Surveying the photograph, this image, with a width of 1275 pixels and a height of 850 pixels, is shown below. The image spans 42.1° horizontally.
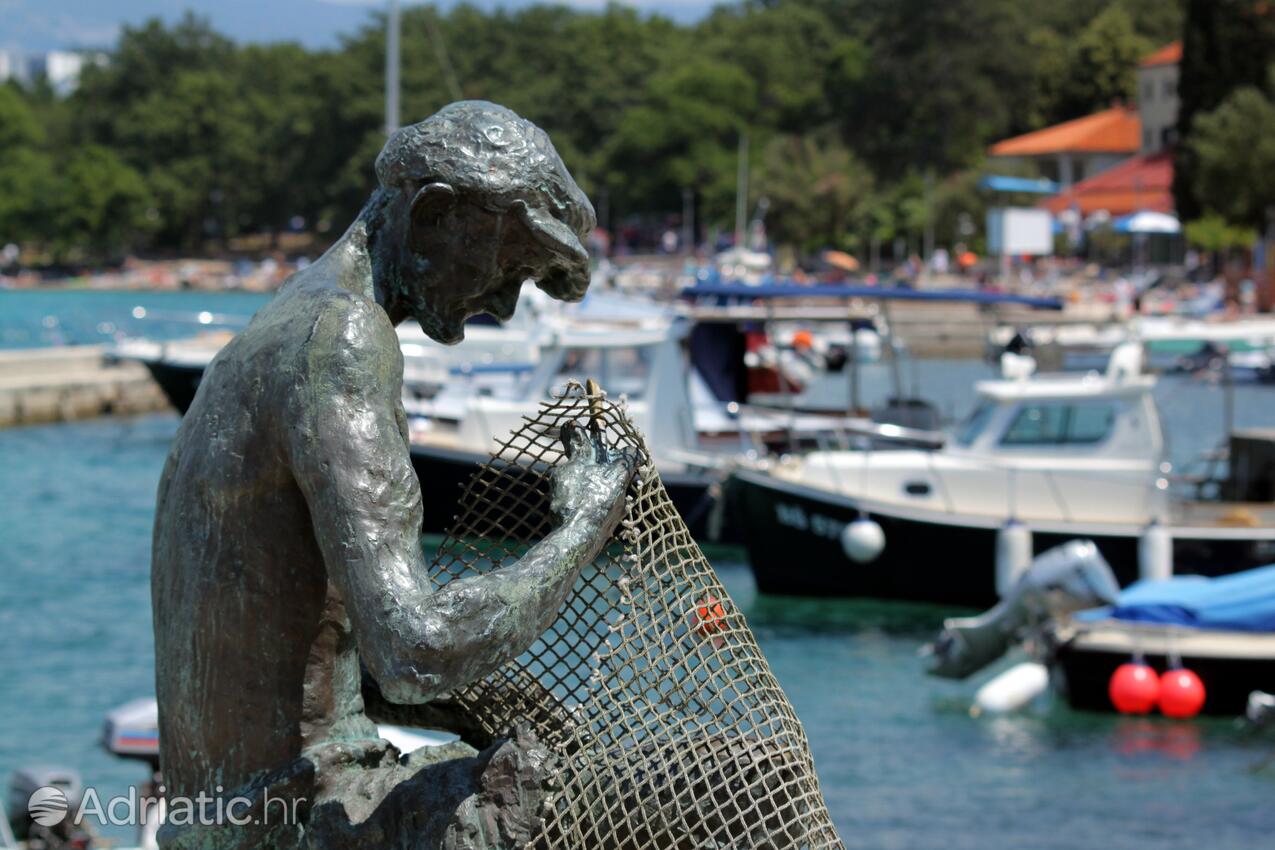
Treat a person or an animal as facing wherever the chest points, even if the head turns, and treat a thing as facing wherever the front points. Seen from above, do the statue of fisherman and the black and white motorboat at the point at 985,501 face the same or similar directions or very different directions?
very different directions

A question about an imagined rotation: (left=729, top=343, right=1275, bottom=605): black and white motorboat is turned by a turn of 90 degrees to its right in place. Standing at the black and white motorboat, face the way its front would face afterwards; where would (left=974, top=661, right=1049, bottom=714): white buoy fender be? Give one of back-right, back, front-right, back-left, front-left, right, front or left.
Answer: back

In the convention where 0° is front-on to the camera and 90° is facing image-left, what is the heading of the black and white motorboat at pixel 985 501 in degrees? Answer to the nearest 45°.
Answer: approximately 90°

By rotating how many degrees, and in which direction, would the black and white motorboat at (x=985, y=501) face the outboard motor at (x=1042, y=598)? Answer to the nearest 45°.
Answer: approximately 90° to its left

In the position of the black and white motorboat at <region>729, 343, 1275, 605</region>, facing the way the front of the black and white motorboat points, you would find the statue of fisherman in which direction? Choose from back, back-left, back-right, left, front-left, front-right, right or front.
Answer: left

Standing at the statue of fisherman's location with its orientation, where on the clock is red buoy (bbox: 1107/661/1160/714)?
The red buoy is roughly at 10 o'clock from the statue of fisherman.

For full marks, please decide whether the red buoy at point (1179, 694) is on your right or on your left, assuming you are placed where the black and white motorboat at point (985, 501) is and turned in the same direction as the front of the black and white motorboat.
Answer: on your left

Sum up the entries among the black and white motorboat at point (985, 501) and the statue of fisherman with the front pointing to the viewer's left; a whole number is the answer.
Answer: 1

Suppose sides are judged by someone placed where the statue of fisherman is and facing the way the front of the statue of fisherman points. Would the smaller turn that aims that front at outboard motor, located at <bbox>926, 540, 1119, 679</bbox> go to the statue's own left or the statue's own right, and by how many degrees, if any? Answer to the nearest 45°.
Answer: approximately 45° to the statue's own left

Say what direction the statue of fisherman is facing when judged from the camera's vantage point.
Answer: facing to the right of the viewer
